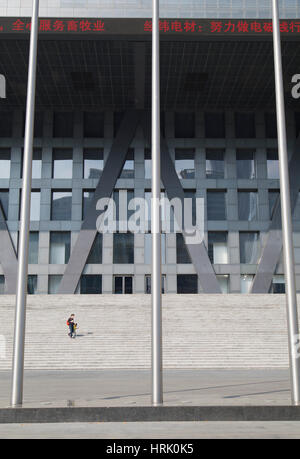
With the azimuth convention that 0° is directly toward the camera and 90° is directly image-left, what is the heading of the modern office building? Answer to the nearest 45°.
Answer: approximately 0°

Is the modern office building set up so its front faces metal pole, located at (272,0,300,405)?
yes

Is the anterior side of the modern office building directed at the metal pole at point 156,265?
yes
